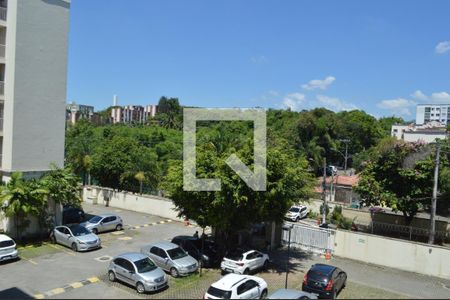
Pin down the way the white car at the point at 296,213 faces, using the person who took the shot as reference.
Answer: facing the viewer and to the left of the viewer

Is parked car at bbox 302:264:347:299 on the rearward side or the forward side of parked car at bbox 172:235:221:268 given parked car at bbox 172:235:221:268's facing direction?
on the forward side

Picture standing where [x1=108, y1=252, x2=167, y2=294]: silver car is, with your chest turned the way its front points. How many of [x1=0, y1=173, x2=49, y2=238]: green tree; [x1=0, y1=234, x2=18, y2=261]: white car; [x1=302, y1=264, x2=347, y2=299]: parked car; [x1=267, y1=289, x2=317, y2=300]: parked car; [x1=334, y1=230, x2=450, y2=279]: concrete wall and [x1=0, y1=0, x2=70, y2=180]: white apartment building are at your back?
3

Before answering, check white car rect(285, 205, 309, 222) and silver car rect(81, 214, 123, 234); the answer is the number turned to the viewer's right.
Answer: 0

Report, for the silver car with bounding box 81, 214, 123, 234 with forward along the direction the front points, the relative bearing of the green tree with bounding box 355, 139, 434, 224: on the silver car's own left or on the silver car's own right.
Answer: on the silver car's own left

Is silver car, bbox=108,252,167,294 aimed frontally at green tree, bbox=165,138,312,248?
no

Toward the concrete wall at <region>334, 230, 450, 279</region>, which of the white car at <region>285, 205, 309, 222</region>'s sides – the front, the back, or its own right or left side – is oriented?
left

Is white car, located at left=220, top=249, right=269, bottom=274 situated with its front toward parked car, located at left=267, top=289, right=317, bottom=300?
no

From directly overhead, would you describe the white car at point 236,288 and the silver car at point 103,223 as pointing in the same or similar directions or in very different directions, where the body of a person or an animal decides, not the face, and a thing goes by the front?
very different directions

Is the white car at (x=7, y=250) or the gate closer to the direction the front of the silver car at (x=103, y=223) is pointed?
the white car

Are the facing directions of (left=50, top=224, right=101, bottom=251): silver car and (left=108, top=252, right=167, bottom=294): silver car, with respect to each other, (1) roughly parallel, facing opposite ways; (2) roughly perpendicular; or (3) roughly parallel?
roughly parallel

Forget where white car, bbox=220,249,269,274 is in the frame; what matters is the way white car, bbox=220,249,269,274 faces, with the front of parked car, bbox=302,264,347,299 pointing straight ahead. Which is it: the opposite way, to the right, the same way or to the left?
the same way

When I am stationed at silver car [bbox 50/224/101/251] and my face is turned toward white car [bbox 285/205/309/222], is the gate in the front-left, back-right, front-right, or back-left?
front-right

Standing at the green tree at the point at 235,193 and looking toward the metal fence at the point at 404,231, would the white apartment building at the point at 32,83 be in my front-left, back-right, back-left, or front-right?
back-left

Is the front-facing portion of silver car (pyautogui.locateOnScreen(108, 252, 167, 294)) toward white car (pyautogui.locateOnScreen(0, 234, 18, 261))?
no
